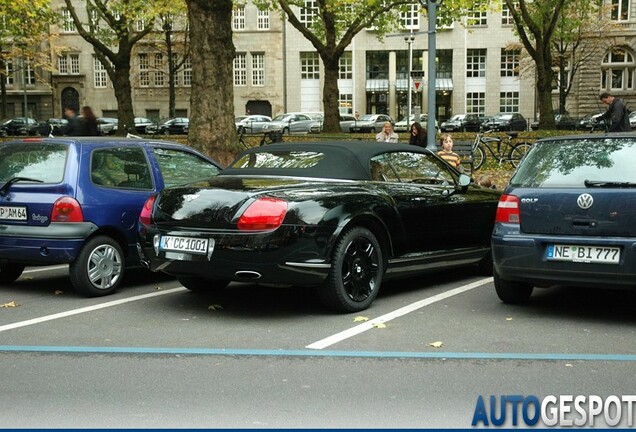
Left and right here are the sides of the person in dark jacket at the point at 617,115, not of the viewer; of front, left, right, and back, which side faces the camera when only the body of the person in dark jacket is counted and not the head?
left

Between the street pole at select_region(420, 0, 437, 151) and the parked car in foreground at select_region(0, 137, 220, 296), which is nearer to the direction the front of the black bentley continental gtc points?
the street pole

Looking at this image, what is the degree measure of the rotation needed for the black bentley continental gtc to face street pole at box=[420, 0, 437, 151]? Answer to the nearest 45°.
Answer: approximately 45° to its left

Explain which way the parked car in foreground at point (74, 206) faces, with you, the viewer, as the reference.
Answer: facing away from the viewer and to the right of the viewer

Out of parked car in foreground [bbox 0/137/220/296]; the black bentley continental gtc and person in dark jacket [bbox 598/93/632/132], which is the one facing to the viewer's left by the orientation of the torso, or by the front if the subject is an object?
the person in dark jacket

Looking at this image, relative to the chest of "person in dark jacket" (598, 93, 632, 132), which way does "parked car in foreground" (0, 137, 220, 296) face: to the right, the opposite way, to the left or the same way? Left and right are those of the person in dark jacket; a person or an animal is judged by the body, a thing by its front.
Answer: to the right

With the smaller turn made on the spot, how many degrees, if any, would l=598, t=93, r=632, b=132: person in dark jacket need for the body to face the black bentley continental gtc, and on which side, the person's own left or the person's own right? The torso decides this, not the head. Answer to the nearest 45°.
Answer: approximately 90° to the person's own left
